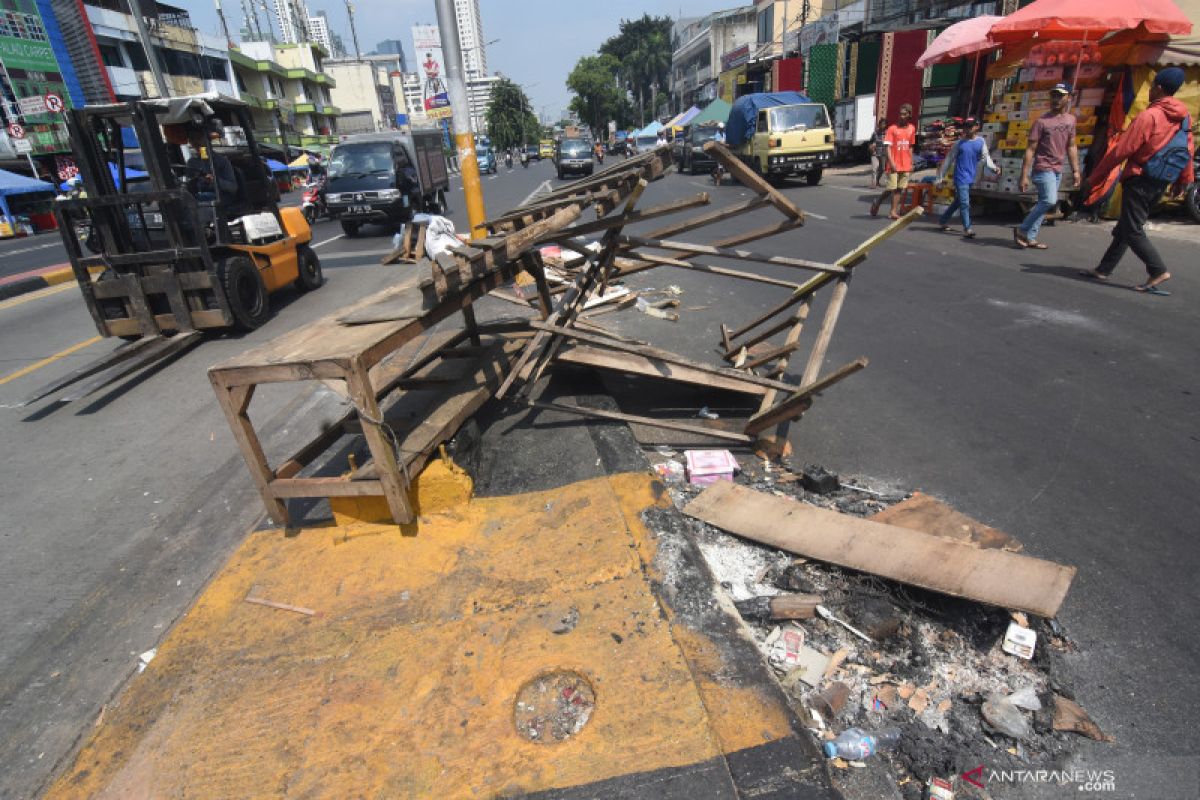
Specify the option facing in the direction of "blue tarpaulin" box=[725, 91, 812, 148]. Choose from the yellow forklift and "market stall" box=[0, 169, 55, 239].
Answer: the market stall

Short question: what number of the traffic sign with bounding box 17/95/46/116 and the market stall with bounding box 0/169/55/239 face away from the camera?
0

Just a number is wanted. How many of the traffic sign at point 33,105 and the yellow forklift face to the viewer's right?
0

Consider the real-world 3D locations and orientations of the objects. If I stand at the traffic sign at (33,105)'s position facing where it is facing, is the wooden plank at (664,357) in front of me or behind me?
in front

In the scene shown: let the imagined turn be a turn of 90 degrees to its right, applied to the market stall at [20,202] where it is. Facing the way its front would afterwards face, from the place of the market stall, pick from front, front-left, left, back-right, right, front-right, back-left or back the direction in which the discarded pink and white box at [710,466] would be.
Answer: front-left

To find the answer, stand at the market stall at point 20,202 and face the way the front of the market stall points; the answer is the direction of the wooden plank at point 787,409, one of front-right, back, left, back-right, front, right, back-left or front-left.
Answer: front-right

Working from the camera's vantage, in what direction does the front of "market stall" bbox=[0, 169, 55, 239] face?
facing the viewer and to the right of the viewer

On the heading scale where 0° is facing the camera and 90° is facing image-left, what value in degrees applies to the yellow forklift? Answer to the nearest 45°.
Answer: approximately 45°

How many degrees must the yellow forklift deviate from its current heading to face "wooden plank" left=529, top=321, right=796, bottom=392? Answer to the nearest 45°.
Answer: approximately 90° to its left

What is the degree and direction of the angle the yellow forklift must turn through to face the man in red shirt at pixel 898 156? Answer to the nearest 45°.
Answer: approximately 135° to its left

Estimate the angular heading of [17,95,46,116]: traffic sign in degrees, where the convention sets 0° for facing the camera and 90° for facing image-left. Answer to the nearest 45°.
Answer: approximately 0°

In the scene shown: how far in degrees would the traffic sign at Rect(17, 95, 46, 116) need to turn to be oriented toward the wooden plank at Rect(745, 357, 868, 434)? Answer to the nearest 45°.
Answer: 0° — it already faces it

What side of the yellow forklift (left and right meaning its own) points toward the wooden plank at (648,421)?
left

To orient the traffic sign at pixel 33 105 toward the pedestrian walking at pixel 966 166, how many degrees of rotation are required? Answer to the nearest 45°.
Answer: approximately 45° to its left

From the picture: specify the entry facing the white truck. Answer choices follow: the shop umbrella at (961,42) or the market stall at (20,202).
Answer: the market stall
